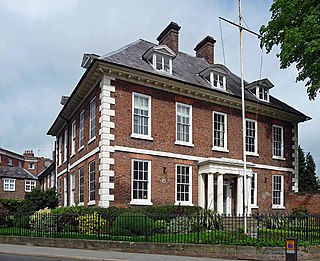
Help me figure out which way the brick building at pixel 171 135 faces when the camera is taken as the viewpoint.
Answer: facing the viewer and to the right of the viewer

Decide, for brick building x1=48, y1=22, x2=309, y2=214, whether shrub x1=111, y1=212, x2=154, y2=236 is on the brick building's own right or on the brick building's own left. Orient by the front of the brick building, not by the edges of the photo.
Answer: on the brick building's own right

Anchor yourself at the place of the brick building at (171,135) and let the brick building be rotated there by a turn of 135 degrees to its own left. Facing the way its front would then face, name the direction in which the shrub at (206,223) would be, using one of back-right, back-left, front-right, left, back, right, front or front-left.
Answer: back

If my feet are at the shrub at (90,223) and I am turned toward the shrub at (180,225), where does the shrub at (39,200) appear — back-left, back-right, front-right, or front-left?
back-left

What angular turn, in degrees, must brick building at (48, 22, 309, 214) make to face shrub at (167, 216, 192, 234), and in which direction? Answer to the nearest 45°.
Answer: approximately 45° to its right

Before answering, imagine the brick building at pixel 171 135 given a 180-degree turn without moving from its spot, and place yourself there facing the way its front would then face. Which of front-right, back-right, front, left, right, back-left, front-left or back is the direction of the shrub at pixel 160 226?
back-left
